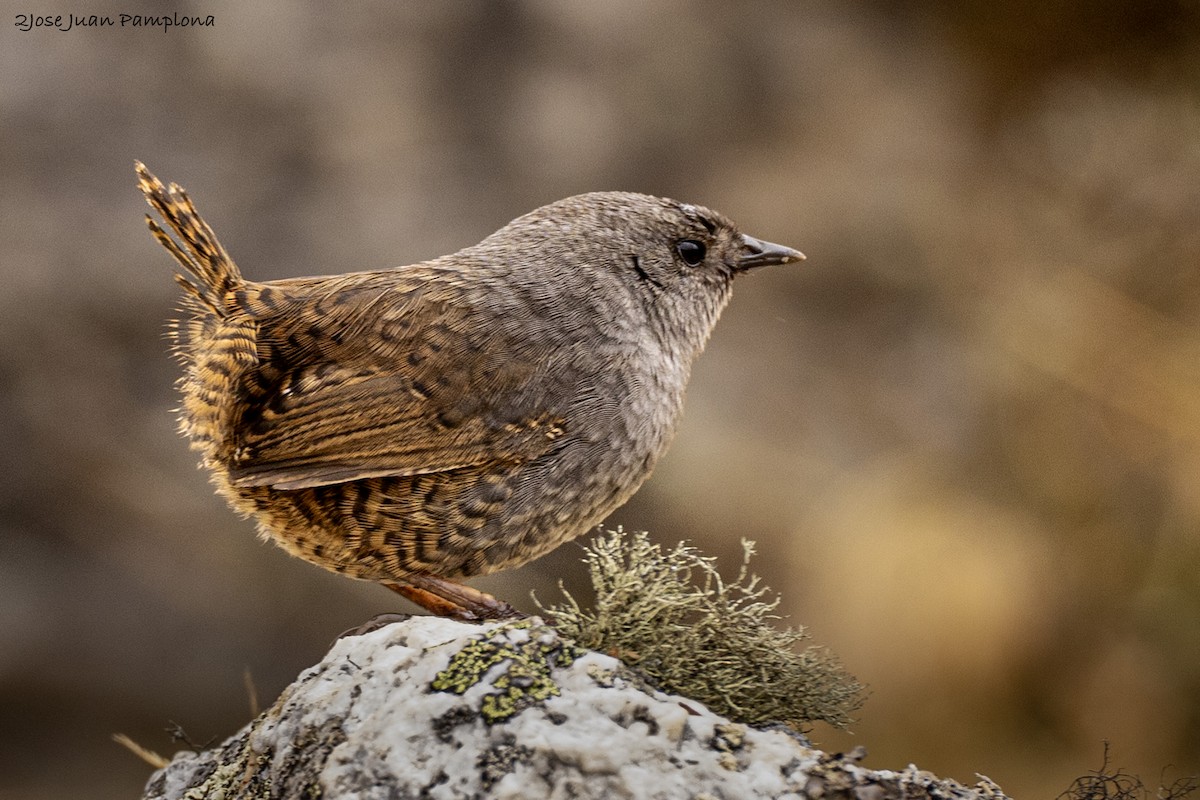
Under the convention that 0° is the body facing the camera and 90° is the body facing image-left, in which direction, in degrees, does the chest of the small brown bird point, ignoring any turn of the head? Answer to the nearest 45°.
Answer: approximately 270°
